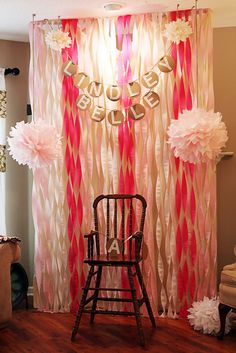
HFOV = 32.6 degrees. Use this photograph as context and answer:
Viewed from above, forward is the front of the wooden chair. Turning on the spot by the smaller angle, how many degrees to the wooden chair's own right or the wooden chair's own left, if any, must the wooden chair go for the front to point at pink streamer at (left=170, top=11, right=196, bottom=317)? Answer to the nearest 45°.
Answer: approximately 90° to the wooden chair's own left

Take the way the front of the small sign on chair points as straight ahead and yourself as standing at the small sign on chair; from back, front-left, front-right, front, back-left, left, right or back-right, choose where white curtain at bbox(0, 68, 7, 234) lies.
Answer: back-right

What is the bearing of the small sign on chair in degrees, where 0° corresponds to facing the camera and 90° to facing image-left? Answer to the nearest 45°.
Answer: approximately 0°

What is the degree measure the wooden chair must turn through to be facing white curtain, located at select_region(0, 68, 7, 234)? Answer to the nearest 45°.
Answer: approximately 135° to its right

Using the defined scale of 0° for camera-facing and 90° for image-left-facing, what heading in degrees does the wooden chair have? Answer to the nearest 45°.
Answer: approximately 0°
